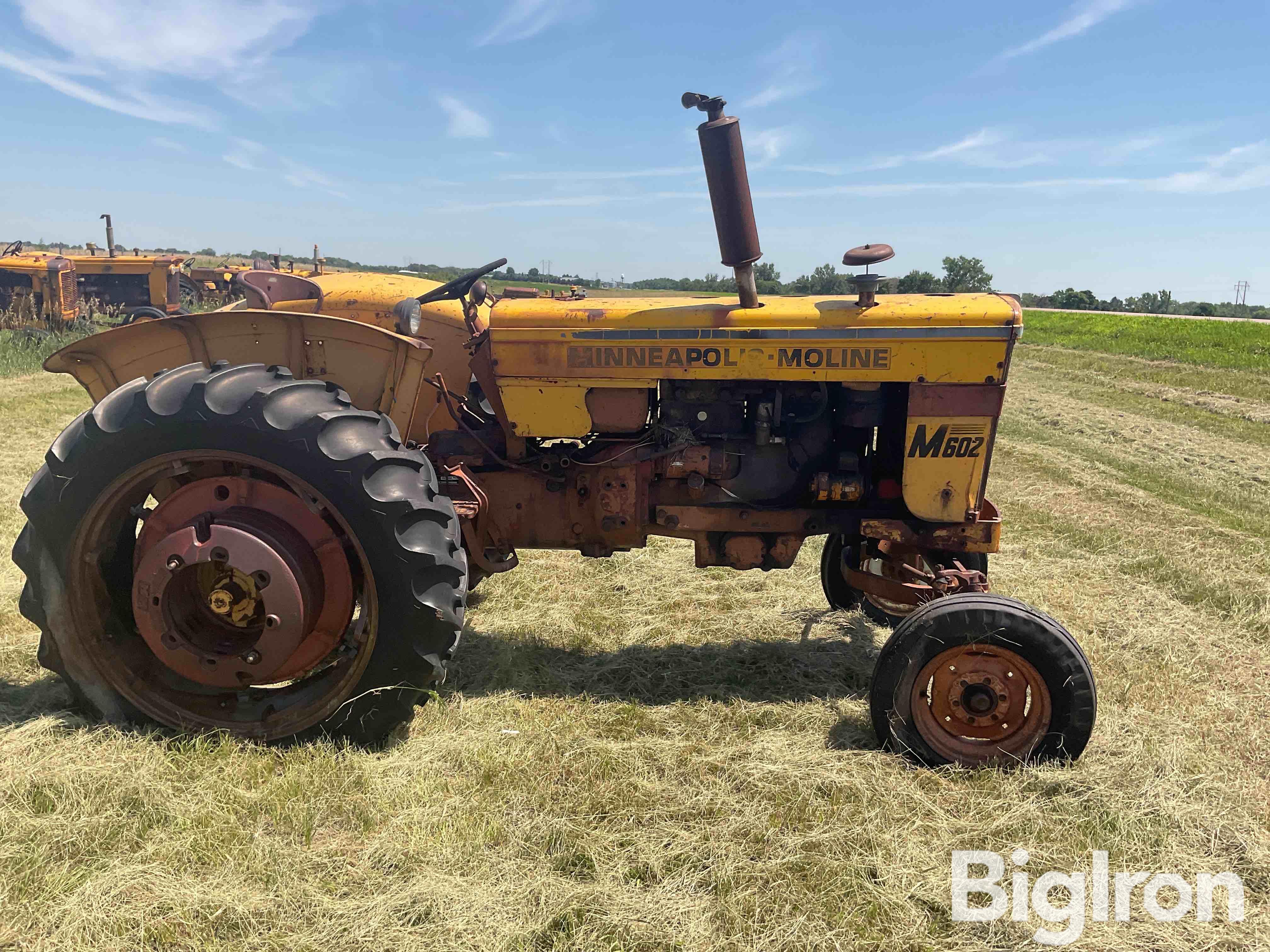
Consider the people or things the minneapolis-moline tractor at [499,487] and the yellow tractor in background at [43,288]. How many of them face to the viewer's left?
0

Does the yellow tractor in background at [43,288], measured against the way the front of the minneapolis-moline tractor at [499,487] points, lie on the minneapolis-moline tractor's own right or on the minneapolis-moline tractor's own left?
on the minneapolis-moline tractor's own left

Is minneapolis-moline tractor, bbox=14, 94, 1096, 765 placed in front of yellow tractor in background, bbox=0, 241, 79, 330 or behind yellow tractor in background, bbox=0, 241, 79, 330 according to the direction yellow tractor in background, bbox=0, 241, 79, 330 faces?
in front

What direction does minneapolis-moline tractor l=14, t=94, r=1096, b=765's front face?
to the viewer's right

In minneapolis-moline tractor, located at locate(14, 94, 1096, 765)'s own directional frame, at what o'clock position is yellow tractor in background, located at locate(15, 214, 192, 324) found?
The yellow tractor in background is roughly at 8 o'clock from the minneapolis-moline tractor.

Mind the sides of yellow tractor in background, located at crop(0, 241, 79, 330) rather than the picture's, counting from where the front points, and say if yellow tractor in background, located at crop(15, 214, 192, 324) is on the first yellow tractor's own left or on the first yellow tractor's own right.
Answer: on the first yellow tractor's own left

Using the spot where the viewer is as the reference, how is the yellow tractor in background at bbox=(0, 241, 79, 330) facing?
facing the viewer and to the right of the viewer
